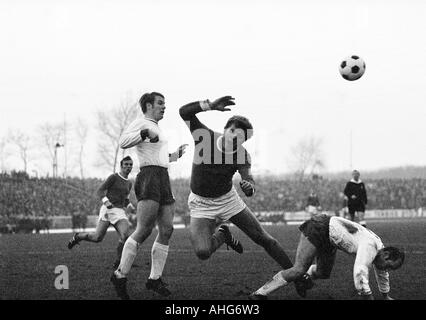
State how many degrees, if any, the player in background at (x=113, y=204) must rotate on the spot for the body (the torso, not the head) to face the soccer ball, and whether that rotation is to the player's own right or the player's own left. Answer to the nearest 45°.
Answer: approximately 45° to the player's own left

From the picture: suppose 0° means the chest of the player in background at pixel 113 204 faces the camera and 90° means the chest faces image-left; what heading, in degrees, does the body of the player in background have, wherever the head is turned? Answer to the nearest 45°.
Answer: approximately 315°

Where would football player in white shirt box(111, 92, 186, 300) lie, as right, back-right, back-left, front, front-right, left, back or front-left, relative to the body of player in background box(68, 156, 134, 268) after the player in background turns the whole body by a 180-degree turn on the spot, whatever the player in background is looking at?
back-left

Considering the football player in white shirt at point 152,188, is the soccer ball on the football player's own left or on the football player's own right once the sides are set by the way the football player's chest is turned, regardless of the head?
on the football player's own left
